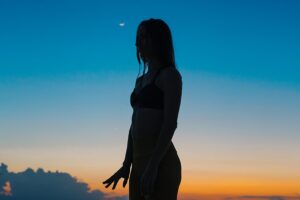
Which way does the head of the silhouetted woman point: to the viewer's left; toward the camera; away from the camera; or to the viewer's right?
to the viewer's left

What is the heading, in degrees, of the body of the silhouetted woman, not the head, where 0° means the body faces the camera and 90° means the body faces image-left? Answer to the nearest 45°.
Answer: approximately 45°
